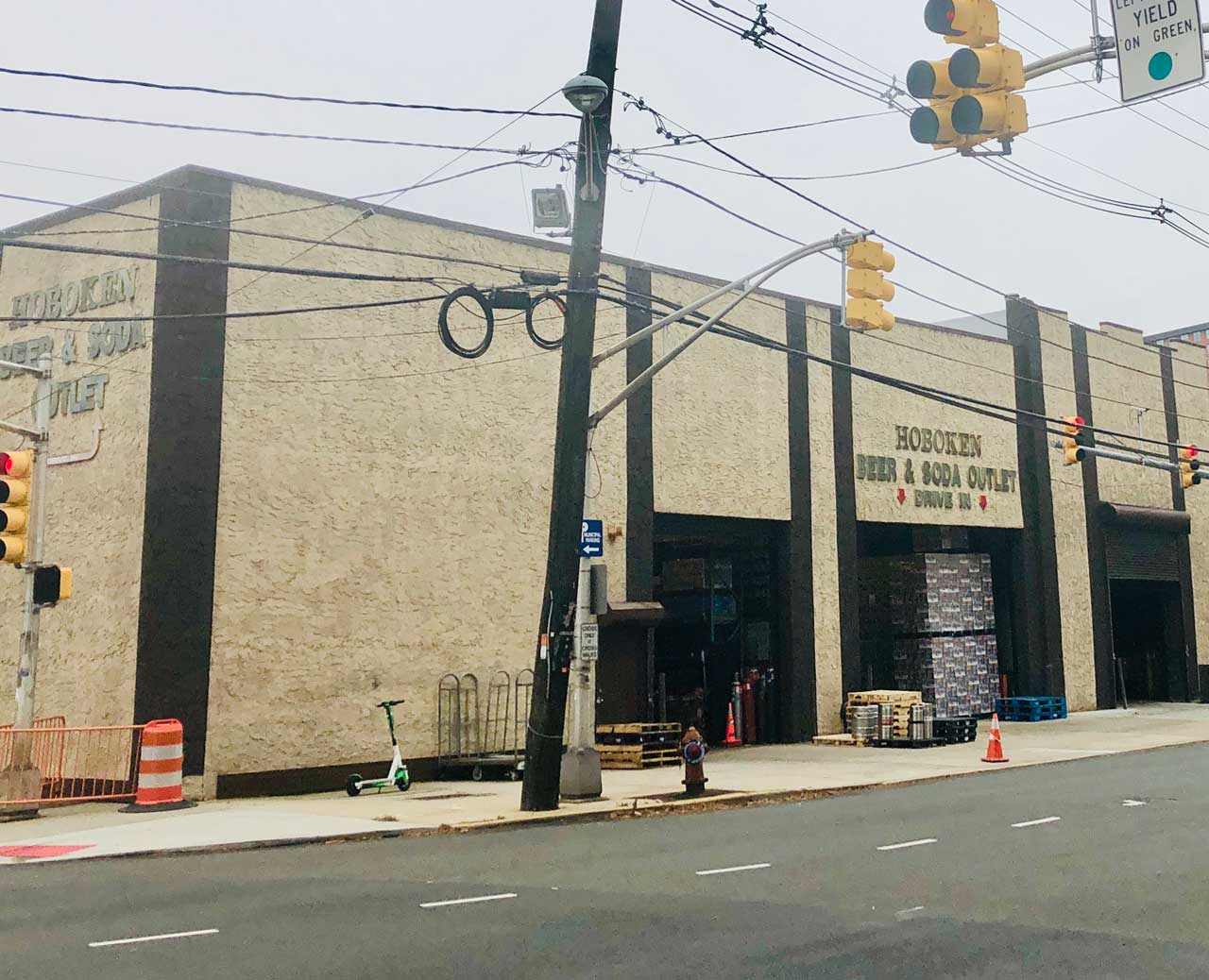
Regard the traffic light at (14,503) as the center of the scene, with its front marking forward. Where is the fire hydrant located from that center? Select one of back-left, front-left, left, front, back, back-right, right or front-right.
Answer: back-left

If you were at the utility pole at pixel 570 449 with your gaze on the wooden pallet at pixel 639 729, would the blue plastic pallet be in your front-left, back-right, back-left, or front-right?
front-right

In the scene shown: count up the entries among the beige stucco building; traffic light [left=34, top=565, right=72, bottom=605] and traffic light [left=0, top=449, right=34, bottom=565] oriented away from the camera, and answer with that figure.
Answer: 0

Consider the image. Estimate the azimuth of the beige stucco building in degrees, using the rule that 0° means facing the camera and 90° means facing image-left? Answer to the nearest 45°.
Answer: approximately 315°

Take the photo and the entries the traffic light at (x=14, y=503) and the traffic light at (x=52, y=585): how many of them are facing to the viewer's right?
0

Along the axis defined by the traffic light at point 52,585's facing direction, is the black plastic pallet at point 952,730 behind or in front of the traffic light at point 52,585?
behind

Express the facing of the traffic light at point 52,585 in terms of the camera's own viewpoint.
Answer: facing the viewer and to the left of the viewer
